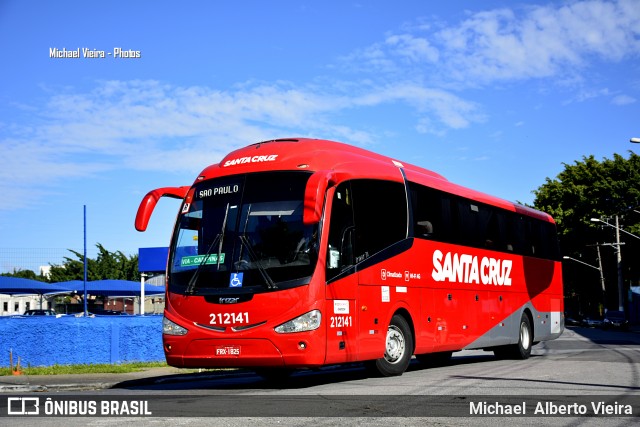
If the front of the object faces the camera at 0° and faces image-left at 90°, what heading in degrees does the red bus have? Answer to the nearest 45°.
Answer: approximately 45°

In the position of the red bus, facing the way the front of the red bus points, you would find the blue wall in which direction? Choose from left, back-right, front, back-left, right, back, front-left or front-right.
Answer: right
